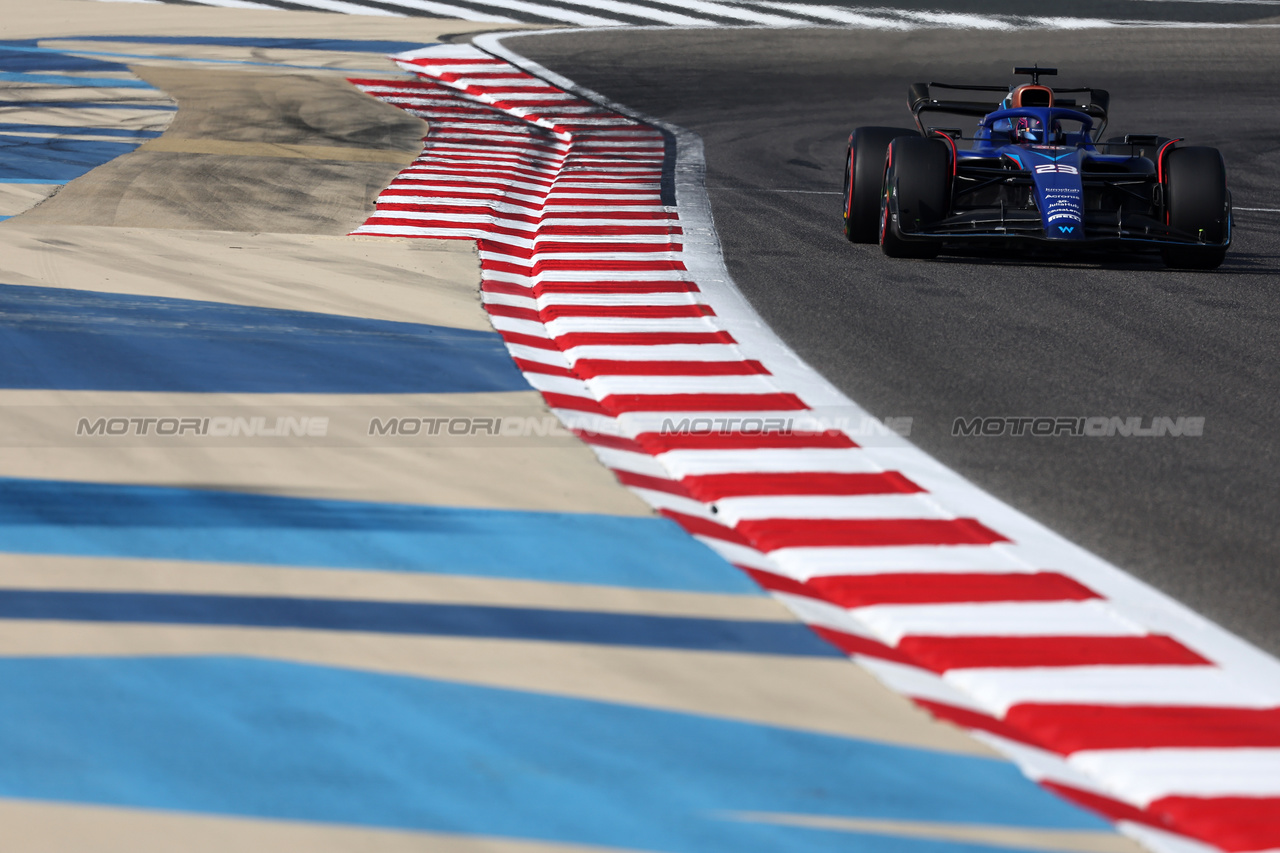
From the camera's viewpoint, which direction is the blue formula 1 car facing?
toward the camera
